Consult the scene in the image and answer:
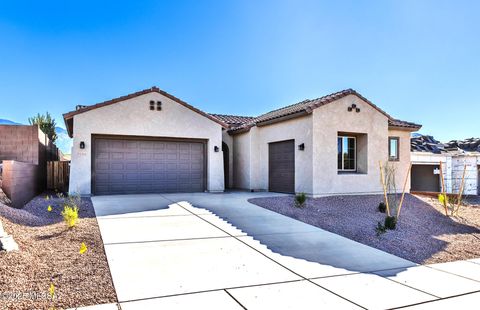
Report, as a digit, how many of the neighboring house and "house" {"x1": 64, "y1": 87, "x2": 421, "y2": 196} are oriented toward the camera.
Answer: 2

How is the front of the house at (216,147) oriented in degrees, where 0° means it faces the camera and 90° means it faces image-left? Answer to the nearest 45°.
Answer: approximately 0°

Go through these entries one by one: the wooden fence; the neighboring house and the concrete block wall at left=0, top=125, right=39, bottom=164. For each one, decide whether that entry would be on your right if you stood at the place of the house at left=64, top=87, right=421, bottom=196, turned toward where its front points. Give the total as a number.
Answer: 2

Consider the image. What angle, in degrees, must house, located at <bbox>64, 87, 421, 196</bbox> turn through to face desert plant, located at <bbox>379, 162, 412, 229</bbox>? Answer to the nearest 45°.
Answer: approximately 45° to its left

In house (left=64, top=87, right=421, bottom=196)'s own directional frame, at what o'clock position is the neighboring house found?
The neighboring house is roughly at 8 o'clock from the house.

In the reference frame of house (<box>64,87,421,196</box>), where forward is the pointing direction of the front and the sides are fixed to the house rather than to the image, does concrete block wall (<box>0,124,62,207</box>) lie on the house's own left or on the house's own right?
on the house's own right

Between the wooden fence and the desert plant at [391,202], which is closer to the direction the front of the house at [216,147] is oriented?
the desert plant
